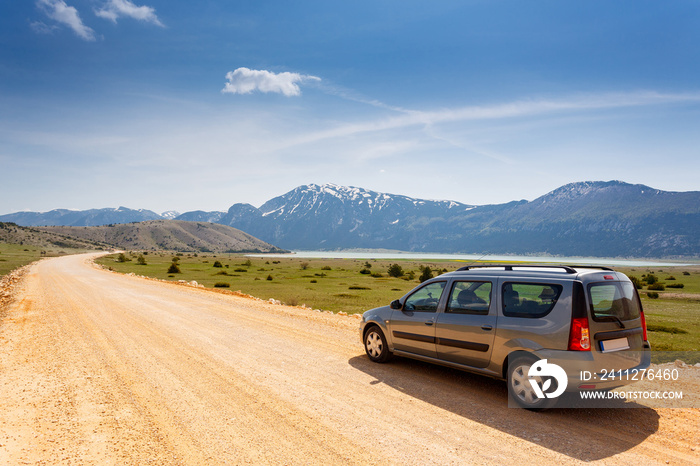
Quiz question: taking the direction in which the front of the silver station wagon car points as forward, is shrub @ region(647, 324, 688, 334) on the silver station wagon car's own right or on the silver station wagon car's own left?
on the silver station wagon car's own right

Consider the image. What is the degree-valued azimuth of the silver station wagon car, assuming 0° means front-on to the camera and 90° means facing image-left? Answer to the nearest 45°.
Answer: approximately 135°
